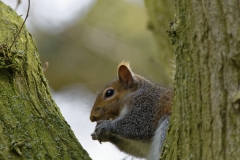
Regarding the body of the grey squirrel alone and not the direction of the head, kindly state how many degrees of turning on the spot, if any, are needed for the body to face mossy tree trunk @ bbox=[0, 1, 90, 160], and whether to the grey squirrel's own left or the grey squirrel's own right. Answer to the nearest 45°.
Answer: approximately 45° to the grey squirrel's own left

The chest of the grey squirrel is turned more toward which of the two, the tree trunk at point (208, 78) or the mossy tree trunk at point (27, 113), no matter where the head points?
the mossy tree trunk

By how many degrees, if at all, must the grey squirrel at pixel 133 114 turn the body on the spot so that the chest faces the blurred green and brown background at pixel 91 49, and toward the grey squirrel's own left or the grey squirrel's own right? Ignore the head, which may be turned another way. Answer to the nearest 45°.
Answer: approximately 90° to the grey squirrel's own right

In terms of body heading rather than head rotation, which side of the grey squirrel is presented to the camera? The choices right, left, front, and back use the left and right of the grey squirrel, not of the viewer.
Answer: left
